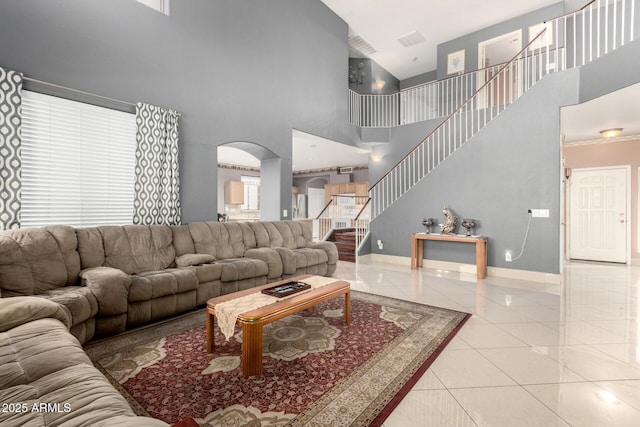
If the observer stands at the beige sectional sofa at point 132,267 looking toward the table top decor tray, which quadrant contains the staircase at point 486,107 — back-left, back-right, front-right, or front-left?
front-left

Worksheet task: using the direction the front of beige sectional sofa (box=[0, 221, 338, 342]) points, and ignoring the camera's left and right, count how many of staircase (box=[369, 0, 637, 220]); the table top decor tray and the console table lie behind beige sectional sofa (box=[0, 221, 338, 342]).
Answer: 0

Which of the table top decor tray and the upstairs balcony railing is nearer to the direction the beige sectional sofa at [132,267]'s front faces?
the table top decor tray

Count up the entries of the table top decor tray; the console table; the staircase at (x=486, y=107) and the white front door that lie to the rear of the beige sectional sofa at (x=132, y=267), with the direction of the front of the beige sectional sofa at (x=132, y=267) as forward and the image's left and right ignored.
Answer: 0

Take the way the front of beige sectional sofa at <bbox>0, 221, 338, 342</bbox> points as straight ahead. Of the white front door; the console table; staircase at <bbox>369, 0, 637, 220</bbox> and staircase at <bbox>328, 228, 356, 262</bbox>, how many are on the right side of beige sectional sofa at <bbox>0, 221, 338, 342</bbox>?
0

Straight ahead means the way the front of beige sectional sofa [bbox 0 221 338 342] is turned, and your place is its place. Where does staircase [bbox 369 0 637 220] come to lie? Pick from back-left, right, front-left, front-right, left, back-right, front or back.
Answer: front-left

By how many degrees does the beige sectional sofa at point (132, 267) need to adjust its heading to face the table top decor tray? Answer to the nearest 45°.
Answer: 0° — it already faces it

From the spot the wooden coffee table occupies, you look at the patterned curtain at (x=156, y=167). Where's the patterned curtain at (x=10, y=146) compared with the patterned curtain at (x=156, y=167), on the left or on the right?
left

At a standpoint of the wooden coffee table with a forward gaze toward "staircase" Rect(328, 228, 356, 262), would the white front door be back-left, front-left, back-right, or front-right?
front-right

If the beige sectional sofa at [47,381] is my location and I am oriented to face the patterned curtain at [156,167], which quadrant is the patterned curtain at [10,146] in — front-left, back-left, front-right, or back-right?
front-left

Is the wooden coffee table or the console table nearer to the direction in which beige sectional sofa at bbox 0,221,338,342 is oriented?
the wooden coffee table

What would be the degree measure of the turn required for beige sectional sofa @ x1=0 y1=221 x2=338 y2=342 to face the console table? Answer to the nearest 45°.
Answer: approximately 45° to its left

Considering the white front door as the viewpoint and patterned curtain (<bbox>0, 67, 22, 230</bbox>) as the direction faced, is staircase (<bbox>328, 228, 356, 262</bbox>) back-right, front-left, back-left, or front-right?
front-right

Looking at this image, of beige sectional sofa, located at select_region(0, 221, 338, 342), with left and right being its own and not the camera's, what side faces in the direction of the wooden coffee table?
front

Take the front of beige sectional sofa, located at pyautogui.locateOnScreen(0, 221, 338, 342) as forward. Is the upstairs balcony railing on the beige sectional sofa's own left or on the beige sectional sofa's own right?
on the beige sectional sofa's own left

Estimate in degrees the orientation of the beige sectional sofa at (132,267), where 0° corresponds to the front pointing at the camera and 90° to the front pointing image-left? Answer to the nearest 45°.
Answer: approximately 315°
